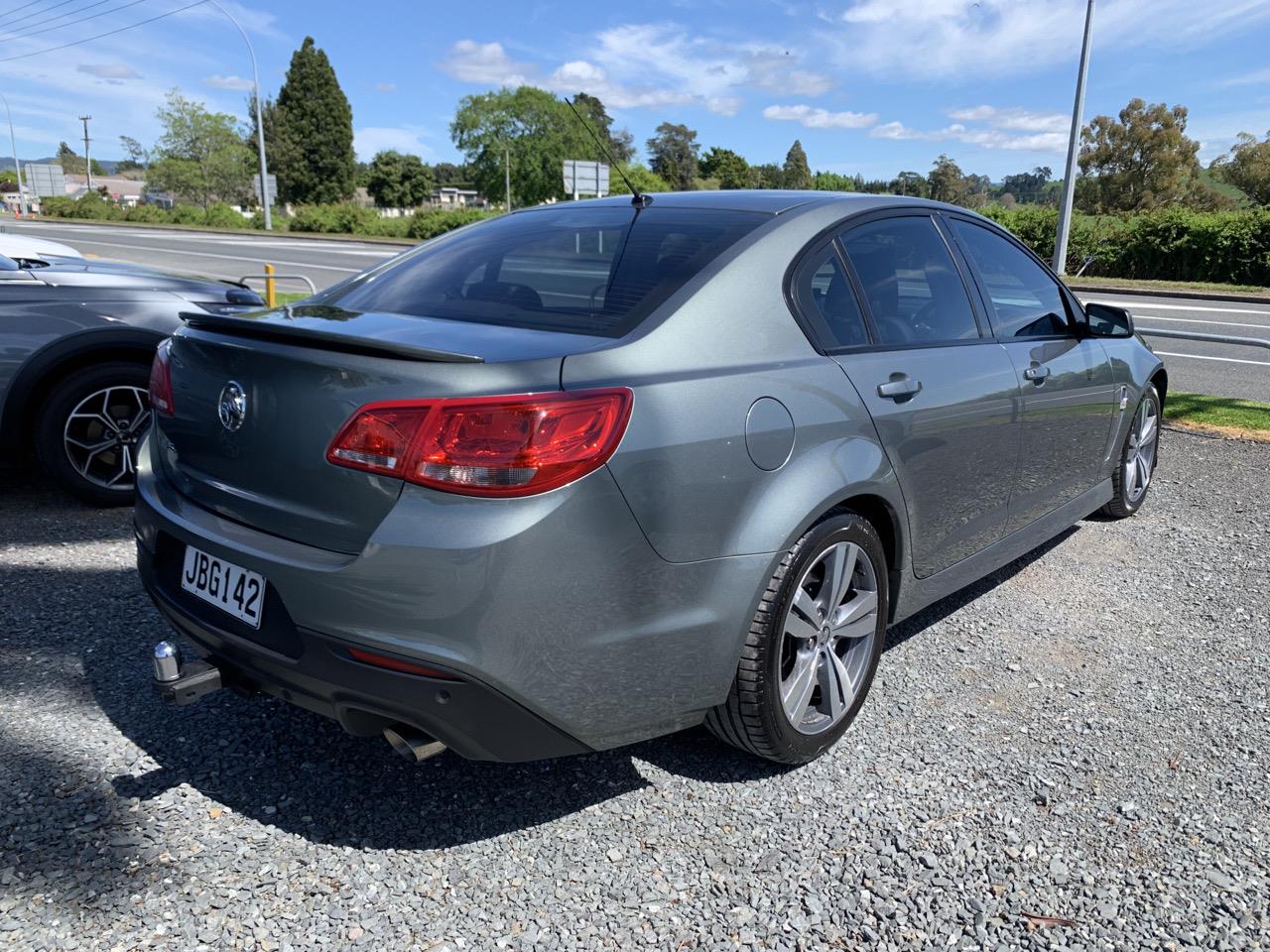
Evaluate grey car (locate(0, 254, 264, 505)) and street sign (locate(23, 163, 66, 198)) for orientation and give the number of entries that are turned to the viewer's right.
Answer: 1

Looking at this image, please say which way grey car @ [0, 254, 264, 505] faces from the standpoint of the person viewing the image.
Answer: facing to the right of the viewer

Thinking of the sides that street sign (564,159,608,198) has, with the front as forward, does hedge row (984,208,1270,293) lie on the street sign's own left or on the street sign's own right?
on the street sign's own right

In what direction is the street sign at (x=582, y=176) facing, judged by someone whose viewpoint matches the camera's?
facing away from the viewer

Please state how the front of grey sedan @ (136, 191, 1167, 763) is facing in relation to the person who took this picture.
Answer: facing away from the viewer and to the right of the viewer

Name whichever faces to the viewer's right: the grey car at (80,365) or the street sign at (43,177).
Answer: the grey car

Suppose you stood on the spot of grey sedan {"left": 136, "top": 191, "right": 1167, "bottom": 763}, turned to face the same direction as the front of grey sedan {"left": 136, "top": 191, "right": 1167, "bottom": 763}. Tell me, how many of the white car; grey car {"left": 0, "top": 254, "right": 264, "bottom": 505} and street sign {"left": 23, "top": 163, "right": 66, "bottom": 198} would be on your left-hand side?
3

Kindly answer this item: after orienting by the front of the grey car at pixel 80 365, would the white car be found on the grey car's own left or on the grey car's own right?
on the grey car's own left

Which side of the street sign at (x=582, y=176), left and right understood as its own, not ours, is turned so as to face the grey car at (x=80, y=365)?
back

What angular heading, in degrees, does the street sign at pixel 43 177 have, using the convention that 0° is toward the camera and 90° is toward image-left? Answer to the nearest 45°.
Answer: approximately 180°

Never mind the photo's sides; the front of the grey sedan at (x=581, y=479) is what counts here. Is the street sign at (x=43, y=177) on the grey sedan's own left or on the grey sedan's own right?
on the grey sedan's own left

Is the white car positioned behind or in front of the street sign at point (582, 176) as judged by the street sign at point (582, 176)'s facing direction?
behind

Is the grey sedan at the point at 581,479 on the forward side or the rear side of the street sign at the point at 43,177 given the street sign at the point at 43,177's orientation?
on the rear side
